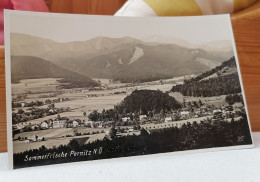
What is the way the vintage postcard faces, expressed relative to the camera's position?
facing the viewer
